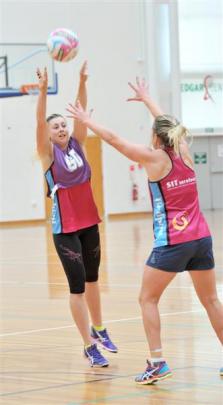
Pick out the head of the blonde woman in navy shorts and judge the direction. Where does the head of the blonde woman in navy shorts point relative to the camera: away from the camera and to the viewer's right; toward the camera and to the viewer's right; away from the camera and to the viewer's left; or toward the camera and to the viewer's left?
away from the camera and to the viewer's left

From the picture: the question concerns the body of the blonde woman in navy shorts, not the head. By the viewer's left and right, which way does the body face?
facing away from the viewer and to the left of the viewer

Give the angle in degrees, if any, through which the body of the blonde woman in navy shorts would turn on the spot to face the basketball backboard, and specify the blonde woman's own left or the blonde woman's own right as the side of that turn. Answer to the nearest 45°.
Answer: approximately 45° to the blonde woman's own right

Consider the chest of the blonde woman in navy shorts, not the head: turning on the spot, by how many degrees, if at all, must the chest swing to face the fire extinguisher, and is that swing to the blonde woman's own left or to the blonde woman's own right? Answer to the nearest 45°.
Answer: approximately 45° to the blonde woman's own right
